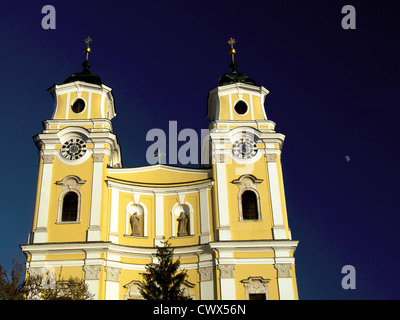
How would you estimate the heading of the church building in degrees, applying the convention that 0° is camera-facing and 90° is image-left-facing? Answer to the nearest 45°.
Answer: approximately 0°
